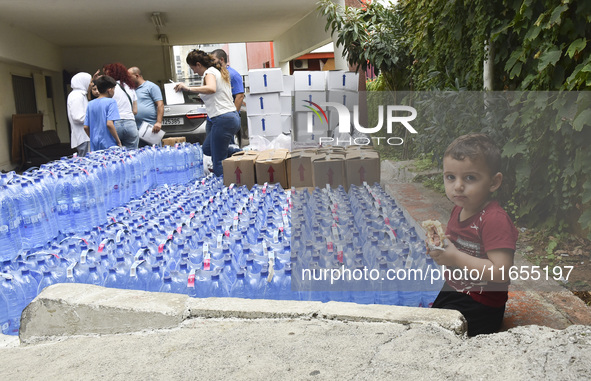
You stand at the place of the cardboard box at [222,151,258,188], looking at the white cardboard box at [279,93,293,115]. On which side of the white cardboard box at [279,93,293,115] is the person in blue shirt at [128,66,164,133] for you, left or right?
left

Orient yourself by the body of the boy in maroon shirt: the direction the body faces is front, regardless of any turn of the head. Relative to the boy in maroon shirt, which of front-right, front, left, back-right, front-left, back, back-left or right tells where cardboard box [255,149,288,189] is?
right

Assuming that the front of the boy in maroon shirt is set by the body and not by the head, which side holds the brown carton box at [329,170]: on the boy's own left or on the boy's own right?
on the boy's own right

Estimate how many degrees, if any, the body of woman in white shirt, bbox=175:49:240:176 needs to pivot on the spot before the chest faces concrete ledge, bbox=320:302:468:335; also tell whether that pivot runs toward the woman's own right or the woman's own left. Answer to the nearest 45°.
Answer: approximately 90° to the woman's own left

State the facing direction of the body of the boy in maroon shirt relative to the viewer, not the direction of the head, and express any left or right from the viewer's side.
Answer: facing the viewer and to the left of the viewer

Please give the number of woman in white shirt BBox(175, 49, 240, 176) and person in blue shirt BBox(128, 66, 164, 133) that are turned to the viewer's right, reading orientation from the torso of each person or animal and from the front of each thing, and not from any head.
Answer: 0

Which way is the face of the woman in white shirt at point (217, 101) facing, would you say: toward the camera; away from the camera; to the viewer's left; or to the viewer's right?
to the viewer's left

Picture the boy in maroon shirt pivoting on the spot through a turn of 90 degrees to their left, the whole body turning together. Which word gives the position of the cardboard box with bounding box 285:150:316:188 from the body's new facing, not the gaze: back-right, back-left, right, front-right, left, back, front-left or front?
back

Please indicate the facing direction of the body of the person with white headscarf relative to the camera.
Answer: to the viewer's right

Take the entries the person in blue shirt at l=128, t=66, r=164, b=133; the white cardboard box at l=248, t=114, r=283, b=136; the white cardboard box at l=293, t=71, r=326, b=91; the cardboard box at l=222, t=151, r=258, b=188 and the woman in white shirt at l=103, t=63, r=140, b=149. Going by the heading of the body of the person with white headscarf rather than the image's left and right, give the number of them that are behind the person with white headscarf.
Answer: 0

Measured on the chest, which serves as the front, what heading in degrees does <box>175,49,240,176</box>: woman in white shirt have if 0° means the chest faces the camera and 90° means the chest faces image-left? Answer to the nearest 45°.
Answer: approximately 90°

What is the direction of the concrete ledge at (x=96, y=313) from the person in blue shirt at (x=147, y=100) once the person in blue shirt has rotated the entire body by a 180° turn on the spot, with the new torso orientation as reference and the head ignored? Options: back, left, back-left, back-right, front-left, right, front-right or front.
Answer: back-right

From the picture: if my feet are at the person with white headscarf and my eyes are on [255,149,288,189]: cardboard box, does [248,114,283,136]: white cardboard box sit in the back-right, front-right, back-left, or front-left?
front-left

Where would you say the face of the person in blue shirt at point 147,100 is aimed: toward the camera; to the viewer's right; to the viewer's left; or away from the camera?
to the viewer's left
